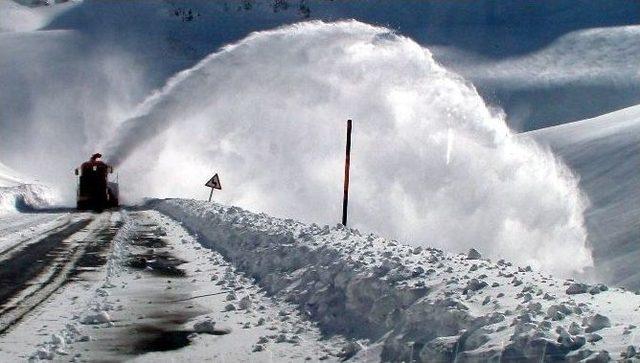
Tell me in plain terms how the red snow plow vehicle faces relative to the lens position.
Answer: facing away from the viewer
